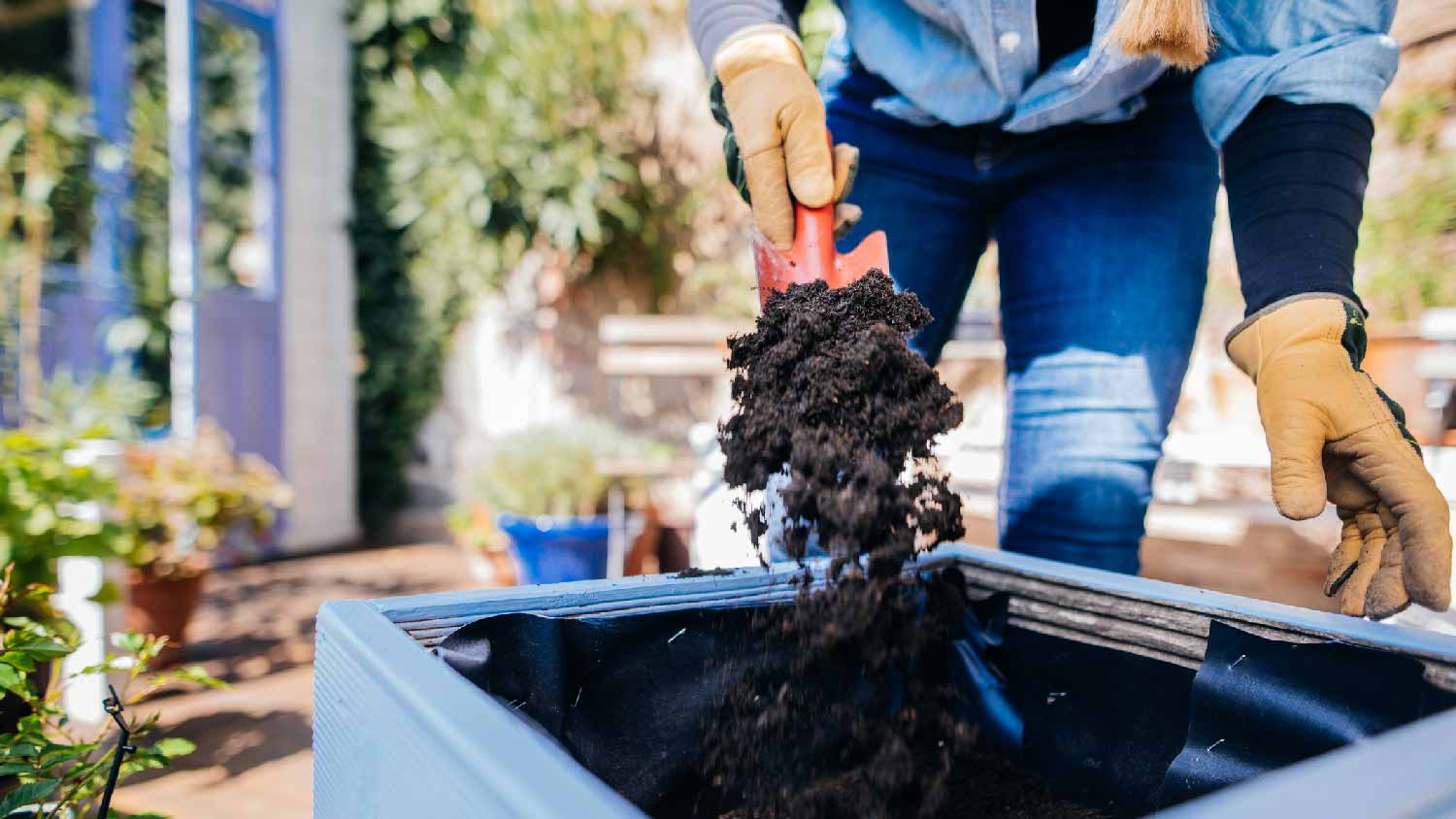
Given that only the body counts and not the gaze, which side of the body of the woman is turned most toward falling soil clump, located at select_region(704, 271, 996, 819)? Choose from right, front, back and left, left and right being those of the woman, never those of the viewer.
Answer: front

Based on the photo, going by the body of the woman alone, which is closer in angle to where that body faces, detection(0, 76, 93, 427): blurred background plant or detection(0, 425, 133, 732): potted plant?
the potted plant

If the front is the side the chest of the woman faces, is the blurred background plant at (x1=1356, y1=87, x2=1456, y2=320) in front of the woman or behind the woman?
behind

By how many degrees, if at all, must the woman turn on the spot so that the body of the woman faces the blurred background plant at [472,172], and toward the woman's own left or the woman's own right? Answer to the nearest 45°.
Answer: approximately 135° to the woman's own right

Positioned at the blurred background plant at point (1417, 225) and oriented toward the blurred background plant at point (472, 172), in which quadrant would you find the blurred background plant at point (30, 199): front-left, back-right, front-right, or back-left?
front-left

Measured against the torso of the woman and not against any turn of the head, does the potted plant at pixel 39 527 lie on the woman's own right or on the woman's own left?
on the woman's own right

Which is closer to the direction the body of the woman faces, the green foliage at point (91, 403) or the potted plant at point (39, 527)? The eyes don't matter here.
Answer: the potted plant

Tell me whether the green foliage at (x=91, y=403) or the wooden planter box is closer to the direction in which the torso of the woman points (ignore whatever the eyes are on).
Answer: the wooden planter box

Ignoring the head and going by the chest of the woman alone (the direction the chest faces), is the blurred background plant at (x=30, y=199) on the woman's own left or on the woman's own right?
on the woman's own right

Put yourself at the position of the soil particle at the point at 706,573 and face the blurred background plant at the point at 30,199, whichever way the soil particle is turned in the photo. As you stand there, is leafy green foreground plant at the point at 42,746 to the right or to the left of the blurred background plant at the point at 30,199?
left

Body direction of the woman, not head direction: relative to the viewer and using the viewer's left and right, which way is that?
facing the viewer

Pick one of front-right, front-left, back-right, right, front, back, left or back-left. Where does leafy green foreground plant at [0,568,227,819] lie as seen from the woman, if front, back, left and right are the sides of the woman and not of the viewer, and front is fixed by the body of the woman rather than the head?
front-right

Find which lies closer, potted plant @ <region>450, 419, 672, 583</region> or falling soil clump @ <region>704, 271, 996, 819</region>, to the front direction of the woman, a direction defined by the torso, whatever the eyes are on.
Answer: the falling soil clump

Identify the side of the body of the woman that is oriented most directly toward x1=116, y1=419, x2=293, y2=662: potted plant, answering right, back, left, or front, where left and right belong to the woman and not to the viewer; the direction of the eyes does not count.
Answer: right
